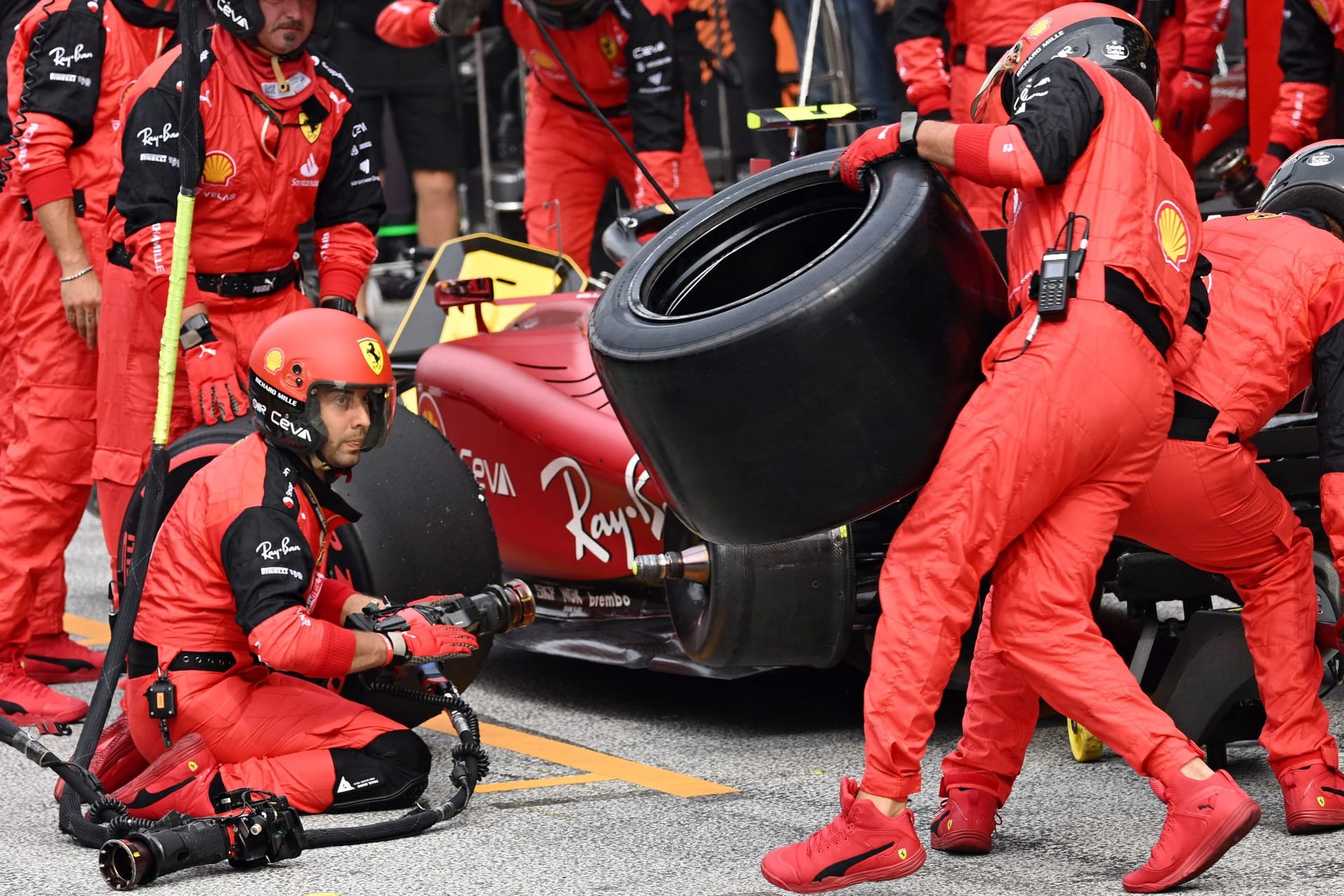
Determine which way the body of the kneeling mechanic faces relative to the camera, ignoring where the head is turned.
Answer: to the viewer's right

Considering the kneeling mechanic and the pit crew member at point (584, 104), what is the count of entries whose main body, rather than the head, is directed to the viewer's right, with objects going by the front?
1

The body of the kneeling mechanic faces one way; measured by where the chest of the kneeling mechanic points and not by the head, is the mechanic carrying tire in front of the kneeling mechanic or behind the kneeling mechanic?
in front

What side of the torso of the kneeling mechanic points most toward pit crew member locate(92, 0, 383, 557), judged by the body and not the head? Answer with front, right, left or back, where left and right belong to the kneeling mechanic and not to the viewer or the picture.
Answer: left

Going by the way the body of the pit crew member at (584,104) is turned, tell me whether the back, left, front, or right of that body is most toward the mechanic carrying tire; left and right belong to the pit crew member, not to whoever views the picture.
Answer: front

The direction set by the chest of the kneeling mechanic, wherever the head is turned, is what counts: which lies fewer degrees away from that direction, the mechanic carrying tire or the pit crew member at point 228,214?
the mechanic carrying tire
